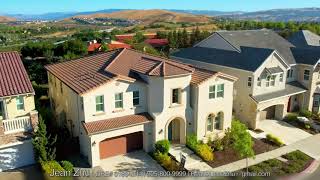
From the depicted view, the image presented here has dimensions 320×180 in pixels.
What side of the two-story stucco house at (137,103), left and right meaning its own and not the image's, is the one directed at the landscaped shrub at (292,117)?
left

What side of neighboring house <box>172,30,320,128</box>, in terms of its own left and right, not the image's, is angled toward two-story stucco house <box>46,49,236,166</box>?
right

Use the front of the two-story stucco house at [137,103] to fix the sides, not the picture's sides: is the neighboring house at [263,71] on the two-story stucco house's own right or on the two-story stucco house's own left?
on the two-story stucco house's own left

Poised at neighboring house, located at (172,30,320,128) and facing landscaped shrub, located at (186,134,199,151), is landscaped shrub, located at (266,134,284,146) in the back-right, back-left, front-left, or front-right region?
front-left

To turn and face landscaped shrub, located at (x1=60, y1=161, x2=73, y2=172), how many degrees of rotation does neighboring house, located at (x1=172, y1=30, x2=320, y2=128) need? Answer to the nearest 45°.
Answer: approximately 90° to its right

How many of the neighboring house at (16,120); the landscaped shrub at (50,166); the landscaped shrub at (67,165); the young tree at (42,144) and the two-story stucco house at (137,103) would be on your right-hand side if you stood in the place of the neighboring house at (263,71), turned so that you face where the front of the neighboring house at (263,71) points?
5

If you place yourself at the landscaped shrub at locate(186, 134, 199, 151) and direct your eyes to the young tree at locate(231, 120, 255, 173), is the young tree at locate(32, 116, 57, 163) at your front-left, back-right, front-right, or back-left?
back-right

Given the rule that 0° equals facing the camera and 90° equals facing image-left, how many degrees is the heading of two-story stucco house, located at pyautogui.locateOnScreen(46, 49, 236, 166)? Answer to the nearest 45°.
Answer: approximately 315°

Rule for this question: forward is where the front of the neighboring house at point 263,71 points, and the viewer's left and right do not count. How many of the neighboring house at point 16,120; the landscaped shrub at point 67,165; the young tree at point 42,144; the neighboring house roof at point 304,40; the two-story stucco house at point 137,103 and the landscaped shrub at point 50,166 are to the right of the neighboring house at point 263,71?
5

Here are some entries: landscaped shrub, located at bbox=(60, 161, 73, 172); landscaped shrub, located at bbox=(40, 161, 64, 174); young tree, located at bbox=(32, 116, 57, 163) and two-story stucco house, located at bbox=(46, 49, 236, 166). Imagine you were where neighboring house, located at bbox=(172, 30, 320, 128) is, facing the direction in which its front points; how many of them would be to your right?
4

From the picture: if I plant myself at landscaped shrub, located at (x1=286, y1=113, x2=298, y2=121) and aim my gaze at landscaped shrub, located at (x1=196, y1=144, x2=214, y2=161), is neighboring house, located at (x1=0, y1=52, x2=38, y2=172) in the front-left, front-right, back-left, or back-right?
front-right

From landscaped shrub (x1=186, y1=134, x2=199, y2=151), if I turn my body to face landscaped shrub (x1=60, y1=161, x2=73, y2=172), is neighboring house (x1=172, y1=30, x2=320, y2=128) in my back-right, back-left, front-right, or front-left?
back-right

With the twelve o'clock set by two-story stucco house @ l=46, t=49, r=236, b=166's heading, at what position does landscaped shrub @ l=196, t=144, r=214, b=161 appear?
The landscaped shrub is roughly at 11 o'clock from the two-story stucco house.

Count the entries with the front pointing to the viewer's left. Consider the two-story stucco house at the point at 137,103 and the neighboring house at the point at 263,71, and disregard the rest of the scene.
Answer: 0

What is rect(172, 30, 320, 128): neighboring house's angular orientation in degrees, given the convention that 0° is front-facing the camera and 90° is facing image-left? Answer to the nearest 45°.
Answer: approximately 315°

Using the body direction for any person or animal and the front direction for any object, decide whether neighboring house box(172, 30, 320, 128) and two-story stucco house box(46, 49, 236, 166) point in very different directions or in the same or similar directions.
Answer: same or similar directions

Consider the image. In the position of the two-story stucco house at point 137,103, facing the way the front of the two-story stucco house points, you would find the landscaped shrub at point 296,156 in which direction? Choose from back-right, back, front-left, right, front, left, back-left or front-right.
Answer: front-left

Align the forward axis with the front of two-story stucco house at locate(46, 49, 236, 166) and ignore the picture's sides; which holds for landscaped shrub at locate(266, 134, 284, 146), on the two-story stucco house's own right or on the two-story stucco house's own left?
on the two-story stucco house's own left
